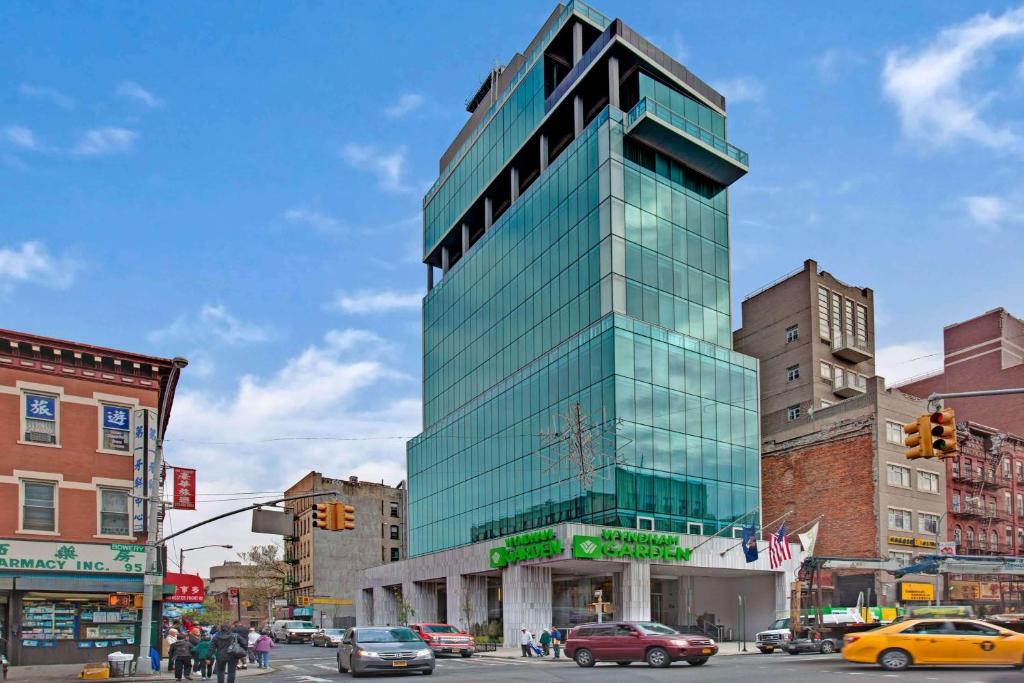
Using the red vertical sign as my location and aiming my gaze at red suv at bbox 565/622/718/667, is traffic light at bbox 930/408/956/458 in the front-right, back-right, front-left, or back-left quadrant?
front-right

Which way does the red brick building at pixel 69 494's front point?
toward the camera

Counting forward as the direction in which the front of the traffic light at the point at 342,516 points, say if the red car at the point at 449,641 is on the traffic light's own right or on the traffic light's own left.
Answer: on the traffic light's own left

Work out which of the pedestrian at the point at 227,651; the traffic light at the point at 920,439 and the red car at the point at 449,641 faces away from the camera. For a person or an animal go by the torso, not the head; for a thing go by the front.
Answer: the pedestrian

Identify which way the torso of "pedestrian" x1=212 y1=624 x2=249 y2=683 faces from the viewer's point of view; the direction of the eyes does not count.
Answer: away from the camera

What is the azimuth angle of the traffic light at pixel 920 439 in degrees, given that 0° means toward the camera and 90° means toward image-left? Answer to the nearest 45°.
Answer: approximately 90°

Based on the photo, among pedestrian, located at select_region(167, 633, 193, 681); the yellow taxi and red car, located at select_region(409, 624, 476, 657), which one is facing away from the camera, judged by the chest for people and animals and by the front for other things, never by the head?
the pedestrian

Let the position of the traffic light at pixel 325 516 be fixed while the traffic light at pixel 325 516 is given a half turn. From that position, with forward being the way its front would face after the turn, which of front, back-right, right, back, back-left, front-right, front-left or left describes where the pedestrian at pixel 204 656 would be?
back-left
